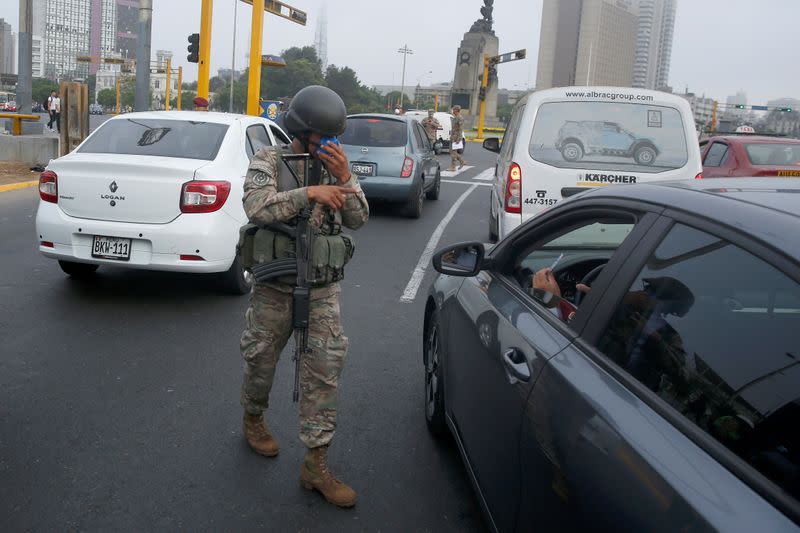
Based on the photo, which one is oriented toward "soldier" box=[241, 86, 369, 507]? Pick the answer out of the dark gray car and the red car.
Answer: the dark gray car

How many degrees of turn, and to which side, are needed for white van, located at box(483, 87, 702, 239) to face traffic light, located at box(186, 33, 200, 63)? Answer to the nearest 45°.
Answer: approximately 45° to its left

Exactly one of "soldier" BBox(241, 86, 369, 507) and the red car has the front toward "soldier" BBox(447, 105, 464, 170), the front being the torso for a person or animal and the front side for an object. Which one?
the red car

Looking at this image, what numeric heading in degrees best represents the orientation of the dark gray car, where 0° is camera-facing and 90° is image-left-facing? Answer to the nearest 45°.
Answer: approximately 135°

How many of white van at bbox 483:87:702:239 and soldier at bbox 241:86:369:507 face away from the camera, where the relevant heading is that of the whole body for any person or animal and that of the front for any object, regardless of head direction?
1

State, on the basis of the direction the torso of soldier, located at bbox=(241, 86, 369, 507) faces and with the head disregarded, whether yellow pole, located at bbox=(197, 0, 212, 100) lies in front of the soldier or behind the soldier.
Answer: behind

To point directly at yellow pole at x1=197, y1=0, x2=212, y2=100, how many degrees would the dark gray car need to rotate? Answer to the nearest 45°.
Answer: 0° — it already faces it

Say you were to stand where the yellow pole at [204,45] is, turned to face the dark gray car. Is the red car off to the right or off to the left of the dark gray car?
left

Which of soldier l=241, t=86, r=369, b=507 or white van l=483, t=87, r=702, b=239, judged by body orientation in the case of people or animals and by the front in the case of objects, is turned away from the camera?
the white van

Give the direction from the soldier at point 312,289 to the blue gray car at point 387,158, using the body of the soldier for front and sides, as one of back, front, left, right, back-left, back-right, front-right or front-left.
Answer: back-left

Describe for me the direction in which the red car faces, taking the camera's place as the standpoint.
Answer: facing away from the viewer and to the left of the viewer

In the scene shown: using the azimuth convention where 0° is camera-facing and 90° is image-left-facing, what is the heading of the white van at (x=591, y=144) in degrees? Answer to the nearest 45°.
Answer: approximately 180°
